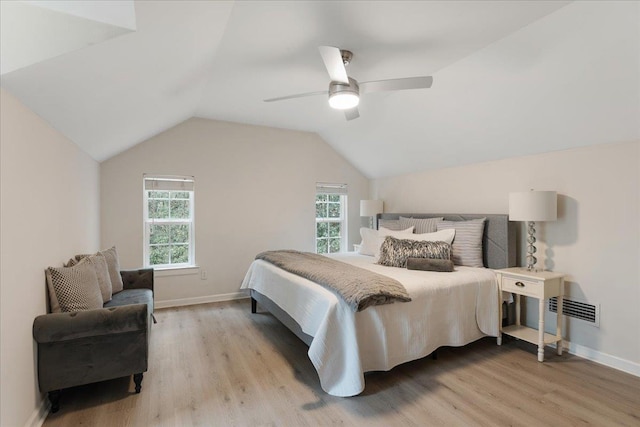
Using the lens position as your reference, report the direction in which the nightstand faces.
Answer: facing the viewer and to the left of the viewer

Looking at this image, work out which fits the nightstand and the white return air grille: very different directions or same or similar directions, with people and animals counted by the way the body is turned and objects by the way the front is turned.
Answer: same or similar directions

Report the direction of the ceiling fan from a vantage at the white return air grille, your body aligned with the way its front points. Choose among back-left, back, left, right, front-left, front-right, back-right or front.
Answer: front

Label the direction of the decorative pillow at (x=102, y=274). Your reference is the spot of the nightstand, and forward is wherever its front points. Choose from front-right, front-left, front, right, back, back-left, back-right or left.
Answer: front

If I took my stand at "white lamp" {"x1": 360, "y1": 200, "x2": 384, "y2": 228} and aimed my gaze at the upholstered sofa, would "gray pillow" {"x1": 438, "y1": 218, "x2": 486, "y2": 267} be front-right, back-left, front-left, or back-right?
front-left

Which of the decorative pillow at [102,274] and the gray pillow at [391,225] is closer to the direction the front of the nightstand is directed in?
the decorative pillow

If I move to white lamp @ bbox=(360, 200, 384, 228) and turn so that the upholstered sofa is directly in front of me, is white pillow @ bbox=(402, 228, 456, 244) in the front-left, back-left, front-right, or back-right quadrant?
front-left

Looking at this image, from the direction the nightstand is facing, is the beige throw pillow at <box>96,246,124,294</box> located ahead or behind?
ahead

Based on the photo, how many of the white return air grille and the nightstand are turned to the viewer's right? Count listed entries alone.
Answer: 0

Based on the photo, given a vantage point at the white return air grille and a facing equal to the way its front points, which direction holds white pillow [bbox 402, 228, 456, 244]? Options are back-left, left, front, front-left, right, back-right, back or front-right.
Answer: front-right

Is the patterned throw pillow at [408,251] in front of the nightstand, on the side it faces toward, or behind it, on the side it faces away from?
in front

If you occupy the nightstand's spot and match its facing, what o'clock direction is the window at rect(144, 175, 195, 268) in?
The window is roughly at 1 o'clock from the nightstand.

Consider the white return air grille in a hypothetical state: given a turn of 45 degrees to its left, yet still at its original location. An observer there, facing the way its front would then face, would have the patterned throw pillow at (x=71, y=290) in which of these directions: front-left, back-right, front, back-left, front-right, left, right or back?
front-right

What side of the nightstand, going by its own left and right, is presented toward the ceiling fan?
front
